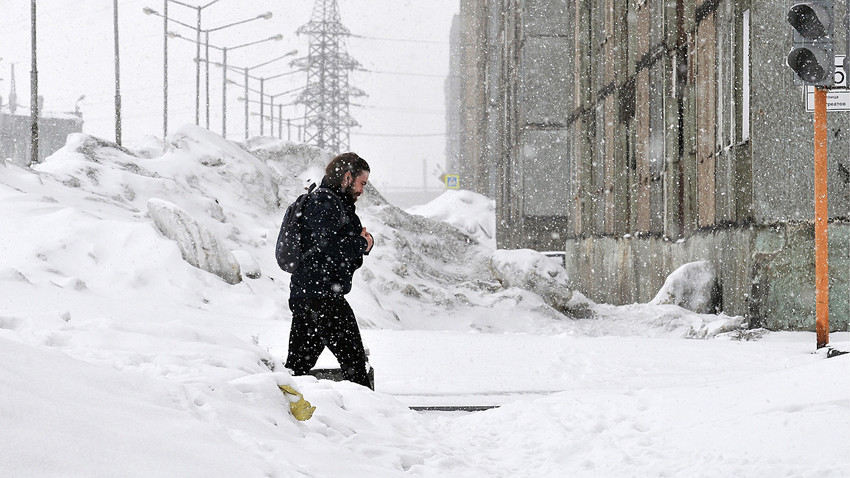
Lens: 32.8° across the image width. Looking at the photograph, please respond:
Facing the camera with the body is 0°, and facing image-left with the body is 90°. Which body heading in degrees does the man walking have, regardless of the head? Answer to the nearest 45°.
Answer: approximately 270°

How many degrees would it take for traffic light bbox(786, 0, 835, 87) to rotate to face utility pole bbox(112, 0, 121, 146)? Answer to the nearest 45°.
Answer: approximately 90° to its right

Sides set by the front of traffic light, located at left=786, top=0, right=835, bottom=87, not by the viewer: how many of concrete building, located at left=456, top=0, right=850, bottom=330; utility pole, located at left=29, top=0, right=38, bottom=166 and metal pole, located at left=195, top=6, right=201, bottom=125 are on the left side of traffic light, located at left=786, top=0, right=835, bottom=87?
0

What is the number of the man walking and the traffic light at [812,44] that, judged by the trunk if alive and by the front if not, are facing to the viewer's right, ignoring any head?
1

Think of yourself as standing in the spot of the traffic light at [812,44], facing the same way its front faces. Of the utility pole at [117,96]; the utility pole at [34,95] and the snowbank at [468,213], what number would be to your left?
0

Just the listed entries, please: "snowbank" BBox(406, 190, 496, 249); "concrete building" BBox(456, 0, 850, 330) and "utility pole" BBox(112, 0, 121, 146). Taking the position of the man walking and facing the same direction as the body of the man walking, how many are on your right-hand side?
0

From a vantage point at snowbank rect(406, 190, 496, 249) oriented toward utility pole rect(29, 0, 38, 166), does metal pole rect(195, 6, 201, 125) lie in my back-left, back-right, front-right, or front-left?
front-right

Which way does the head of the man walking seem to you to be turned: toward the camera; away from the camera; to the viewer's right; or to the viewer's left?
to the viewer's right

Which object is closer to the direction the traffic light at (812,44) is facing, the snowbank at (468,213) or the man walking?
the man walking

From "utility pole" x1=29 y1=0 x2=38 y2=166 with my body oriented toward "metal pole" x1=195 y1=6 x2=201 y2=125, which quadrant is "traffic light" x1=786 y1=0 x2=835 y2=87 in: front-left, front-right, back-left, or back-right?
back-right

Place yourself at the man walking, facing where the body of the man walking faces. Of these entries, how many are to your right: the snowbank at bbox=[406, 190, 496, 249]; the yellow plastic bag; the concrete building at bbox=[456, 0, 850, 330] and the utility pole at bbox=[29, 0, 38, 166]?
1

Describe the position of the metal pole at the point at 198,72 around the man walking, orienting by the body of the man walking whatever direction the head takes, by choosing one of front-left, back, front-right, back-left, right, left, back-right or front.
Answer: left

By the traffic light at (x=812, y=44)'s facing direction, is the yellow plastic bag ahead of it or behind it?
ahead

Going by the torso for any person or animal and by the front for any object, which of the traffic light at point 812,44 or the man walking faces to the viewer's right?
the man walking

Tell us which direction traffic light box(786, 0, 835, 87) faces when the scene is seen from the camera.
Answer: facing the viewer and to the left of the viewer

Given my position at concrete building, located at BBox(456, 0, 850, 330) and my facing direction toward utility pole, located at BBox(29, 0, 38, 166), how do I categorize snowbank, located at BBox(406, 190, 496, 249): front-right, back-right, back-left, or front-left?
front-right

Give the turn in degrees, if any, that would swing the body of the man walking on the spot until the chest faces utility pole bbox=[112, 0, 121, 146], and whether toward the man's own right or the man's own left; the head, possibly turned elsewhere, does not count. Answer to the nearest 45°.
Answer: approximately 90° to the man's own left
